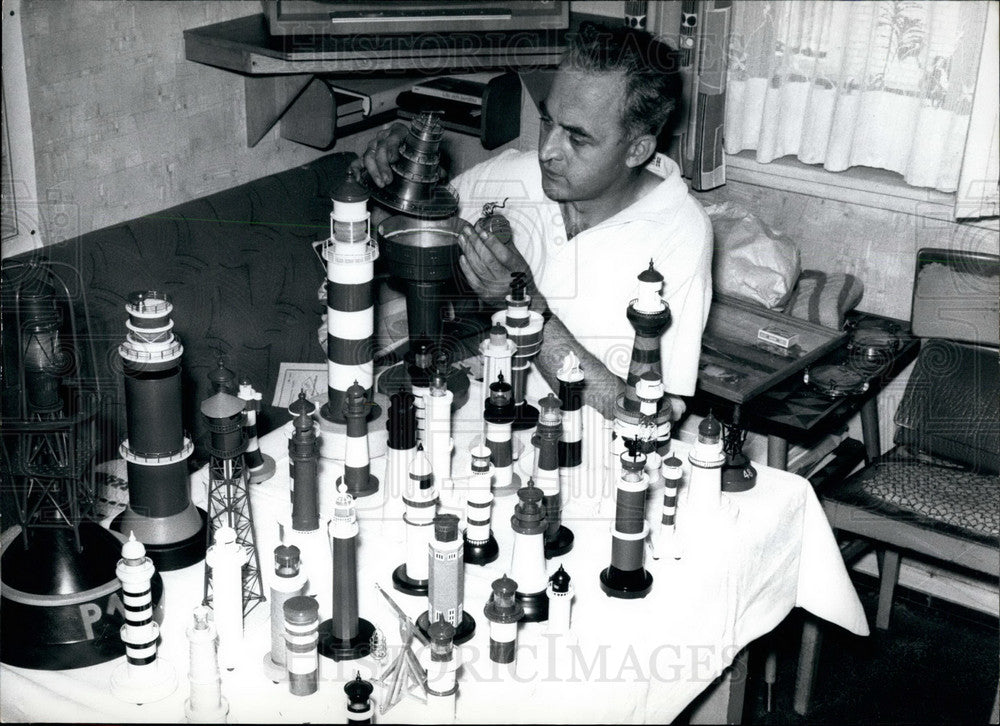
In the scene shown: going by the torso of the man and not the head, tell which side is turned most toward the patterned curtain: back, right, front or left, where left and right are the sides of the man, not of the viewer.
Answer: back

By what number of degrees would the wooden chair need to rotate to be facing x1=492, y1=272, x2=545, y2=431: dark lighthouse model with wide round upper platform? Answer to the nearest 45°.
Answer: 0° — it already faces it

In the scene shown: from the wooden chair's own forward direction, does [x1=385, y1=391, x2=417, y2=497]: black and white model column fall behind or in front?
in front

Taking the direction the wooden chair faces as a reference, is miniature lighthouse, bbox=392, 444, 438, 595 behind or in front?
in front

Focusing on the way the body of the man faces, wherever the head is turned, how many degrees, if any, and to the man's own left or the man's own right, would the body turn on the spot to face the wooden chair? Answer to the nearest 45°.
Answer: approximately 135° to the man's own left

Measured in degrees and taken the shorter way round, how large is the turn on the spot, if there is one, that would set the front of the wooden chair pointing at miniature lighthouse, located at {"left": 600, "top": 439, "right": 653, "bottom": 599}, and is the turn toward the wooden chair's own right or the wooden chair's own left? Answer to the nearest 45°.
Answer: approximately 45° to the wooden chair's own left

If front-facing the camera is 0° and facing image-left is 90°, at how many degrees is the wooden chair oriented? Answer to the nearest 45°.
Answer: approximately 45°

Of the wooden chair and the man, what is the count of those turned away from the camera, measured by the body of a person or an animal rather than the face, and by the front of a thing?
0

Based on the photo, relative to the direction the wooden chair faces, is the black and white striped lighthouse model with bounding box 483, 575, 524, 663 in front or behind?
in front

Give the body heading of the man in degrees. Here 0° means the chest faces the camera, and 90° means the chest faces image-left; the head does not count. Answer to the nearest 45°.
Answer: approximately 45°

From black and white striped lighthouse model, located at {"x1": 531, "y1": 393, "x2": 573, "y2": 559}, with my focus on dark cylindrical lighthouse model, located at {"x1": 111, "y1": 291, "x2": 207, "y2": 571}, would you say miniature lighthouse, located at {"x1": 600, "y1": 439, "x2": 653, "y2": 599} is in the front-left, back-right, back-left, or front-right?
back-left
